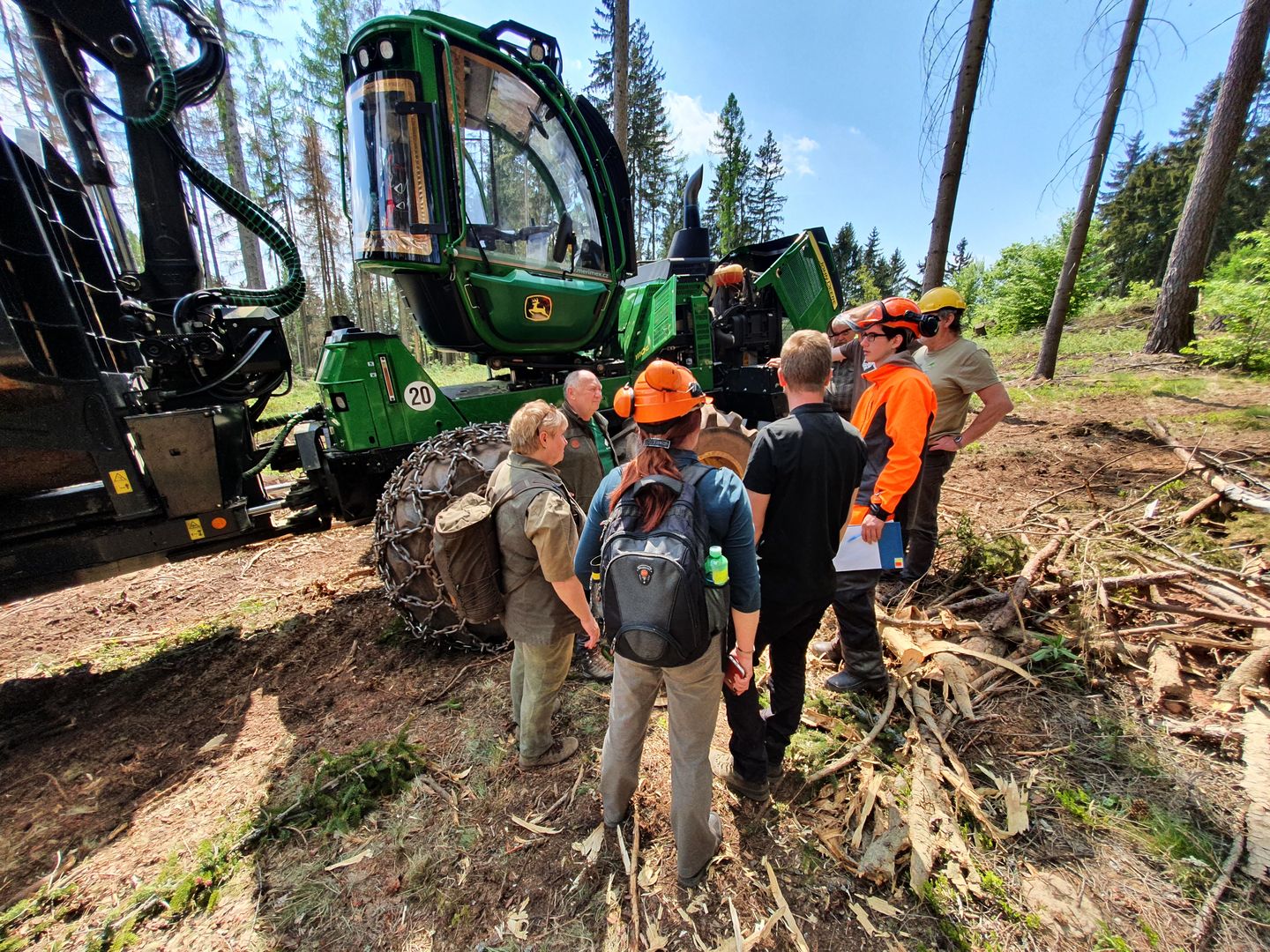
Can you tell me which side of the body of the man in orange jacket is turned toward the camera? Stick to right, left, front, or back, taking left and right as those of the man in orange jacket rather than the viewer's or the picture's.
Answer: left

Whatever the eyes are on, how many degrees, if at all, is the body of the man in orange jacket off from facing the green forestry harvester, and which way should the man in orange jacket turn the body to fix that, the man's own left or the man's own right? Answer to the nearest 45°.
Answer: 0° — they already face it

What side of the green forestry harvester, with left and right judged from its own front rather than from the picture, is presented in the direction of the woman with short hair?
left

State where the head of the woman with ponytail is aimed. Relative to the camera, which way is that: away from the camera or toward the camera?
away from the camera

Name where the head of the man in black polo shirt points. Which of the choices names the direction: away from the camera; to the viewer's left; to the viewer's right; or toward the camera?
away from the camera

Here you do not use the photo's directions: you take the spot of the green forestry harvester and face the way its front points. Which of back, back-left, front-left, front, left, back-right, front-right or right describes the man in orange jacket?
right

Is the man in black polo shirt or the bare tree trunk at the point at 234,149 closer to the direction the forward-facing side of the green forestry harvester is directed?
the bare tree trunk
